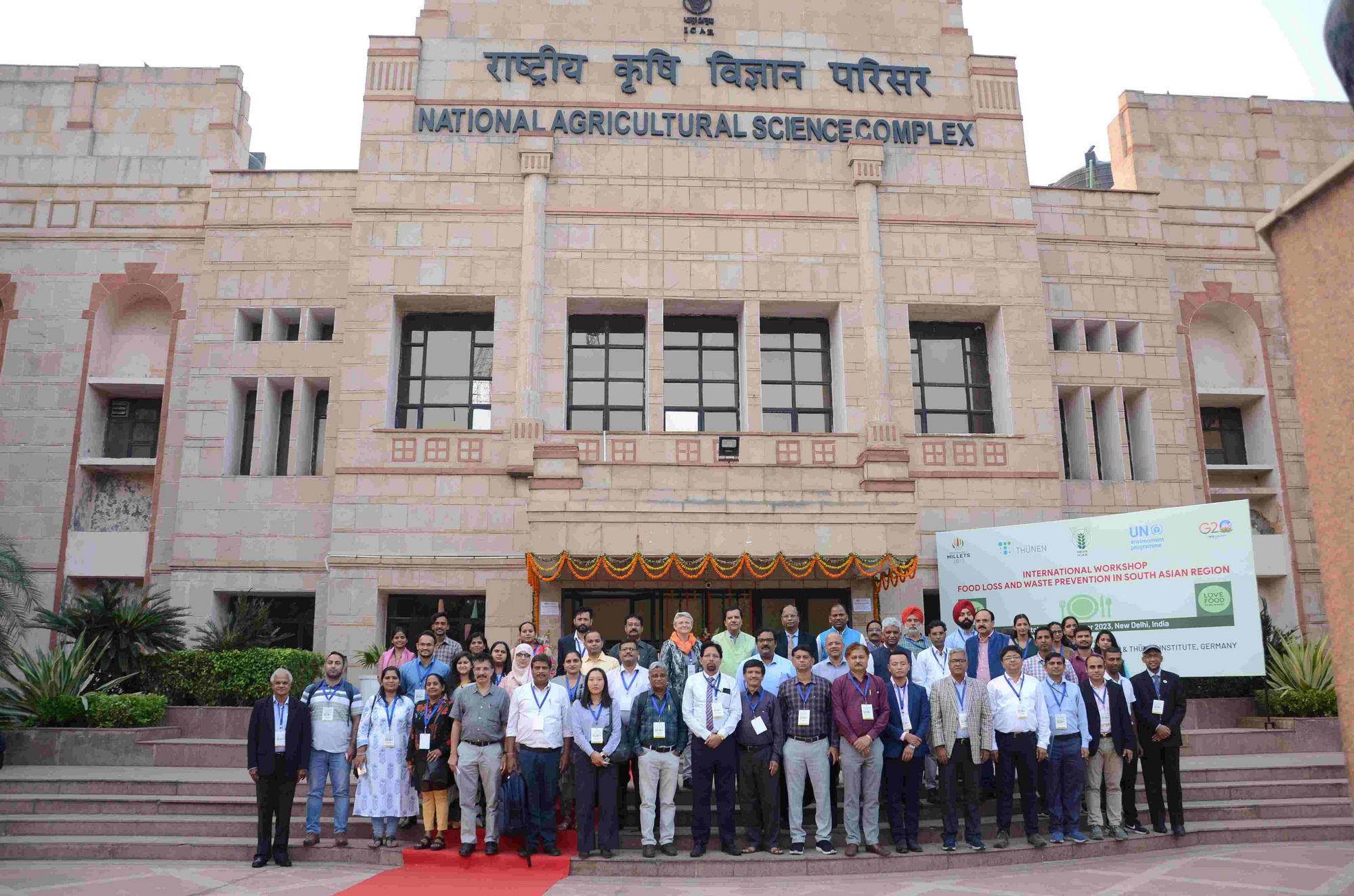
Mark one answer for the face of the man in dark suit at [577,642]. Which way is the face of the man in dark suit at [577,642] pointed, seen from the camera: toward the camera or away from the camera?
toward the camera

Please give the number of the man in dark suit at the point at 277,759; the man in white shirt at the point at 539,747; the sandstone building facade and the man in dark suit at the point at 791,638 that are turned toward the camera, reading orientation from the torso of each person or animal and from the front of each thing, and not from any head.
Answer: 4

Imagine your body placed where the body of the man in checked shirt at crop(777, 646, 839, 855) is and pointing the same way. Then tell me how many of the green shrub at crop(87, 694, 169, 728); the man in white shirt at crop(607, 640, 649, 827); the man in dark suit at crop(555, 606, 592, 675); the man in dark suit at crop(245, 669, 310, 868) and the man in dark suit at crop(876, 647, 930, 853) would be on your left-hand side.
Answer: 1

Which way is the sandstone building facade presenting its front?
toward the camera

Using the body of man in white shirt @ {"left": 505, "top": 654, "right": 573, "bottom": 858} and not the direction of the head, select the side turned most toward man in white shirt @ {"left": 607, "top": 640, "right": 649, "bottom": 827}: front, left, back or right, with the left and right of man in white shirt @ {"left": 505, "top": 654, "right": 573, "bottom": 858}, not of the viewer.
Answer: left

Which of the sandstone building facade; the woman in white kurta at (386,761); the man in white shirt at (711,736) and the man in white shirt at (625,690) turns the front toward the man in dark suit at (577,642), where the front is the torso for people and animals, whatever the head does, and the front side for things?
the sandstone building facade

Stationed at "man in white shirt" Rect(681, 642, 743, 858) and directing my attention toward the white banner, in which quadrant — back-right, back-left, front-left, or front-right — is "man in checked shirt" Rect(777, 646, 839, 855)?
front-right

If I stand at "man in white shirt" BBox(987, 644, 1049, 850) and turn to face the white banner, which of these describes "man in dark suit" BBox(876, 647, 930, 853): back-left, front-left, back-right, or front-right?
back-left

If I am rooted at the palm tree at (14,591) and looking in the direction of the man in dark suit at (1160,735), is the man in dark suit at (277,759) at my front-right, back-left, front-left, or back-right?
front-right

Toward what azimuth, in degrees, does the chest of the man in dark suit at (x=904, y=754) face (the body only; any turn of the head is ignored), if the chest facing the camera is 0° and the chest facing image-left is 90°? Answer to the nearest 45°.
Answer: approximately 0°

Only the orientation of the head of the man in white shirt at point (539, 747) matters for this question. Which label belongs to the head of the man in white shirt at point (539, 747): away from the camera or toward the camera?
toward the camera

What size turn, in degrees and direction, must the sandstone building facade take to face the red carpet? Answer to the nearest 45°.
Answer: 0° — it already faces it

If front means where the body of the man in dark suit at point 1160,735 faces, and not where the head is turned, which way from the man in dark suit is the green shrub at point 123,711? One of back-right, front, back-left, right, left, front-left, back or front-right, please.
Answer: right

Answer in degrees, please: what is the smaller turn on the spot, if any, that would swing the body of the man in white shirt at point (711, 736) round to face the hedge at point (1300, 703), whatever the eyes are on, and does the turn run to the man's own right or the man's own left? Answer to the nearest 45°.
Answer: approximately 135° to the man's own left

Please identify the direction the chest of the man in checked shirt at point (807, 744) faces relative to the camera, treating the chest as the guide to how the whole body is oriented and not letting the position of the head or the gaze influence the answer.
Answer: toward the camera
